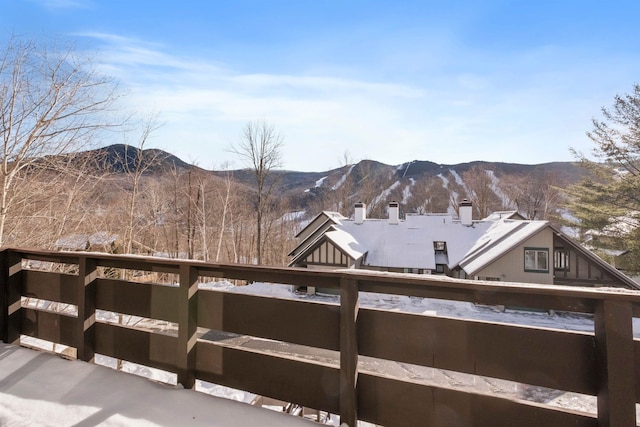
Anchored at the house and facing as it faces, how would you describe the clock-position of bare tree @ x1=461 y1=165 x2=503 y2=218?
The bare tree is roughly at 6 o'clock from the house.

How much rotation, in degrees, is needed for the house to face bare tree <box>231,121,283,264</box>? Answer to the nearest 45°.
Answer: approximately 90° to its right

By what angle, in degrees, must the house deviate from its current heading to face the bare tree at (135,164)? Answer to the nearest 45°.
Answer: approximately 45° to its right

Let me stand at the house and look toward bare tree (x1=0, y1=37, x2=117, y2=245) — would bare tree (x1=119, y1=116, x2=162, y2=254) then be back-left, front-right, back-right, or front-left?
front-right

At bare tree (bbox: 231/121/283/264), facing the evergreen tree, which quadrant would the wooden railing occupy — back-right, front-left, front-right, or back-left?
front-right

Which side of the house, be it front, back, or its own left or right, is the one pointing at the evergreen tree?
left

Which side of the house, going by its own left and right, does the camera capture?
front

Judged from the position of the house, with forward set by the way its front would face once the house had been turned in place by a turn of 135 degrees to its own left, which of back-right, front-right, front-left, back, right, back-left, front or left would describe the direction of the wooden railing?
back-right

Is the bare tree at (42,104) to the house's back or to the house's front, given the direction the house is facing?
to the front
